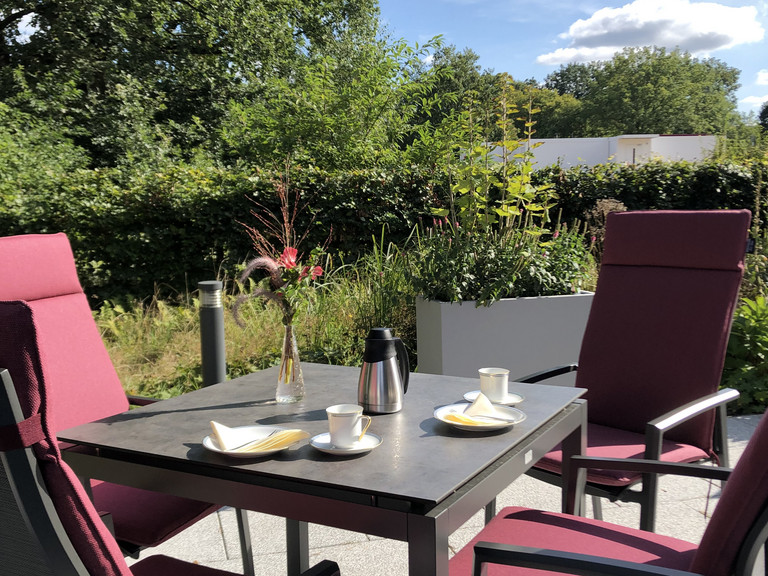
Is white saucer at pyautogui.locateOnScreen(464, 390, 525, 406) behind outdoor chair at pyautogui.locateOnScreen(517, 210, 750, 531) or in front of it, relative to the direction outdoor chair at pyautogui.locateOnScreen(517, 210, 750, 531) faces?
in front

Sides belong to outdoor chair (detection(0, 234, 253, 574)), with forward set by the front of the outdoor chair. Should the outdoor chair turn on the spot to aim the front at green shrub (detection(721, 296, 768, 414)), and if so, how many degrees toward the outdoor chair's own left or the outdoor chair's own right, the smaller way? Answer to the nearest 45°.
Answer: approximately 45° to the outdoor chair's own left

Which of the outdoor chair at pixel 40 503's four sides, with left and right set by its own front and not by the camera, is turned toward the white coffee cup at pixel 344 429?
front

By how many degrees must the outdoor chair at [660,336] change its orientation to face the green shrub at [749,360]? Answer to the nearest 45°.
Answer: approximately 135° to its right

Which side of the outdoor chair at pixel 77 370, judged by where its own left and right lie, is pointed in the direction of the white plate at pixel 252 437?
front

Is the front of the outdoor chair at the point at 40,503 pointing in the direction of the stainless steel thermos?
yes

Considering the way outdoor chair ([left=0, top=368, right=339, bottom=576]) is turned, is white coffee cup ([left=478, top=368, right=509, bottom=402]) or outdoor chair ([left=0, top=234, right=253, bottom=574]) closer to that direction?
the white coffee cup

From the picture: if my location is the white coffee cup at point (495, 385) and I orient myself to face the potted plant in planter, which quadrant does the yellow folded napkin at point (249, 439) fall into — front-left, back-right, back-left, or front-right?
back-left

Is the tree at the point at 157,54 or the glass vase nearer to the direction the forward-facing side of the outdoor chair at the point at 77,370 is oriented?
the glass vase

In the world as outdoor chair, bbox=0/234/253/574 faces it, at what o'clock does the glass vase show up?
The glass vase is roughly at 12 o'clock from the outdoor chair.

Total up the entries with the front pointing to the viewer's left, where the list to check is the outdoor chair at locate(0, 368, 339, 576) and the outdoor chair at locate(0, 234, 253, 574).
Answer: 0

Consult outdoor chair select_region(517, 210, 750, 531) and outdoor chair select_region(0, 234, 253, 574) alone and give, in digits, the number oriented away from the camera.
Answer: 0

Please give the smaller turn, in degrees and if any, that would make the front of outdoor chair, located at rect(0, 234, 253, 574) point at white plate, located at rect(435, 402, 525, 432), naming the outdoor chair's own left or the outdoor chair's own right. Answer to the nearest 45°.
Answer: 0° — it already faces it

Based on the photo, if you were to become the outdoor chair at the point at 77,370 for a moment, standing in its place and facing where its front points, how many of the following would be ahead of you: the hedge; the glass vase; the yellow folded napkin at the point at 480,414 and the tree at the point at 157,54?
2

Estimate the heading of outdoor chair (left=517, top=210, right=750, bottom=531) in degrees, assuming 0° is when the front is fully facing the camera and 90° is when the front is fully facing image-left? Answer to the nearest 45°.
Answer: approximately 45°

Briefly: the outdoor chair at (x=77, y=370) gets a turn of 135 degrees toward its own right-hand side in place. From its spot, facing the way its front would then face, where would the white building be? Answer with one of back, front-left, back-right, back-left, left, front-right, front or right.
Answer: back-right

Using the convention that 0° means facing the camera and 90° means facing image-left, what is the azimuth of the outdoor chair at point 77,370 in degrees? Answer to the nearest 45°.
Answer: approximately 315°
